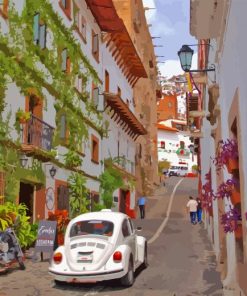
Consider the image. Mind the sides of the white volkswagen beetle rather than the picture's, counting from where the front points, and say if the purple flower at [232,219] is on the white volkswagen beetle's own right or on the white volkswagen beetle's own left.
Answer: on the white volkswagen beetle's own right

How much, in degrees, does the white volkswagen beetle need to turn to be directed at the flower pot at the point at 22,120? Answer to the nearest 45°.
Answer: approximately 90° to its left

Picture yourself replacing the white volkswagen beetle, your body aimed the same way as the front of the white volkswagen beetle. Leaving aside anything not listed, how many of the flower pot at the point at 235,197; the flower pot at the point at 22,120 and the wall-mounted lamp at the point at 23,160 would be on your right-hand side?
1

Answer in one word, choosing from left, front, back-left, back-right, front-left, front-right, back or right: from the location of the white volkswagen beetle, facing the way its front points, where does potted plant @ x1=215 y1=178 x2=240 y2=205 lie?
right

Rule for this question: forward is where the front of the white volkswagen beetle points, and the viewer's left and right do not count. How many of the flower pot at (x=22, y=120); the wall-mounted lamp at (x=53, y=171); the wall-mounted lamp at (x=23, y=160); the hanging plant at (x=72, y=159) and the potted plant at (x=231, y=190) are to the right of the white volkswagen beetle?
1

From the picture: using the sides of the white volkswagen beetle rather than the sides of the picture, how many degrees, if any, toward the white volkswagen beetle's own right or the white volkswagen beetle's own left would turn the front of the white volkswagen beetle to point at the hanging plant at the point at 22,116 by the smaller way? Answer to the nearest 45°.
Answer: approximately 90° to the white volkswagen beetle's own left

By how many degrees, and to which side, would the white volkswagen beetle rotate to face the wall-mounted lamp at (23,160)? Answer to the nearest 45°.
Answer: approximately 90° to its left

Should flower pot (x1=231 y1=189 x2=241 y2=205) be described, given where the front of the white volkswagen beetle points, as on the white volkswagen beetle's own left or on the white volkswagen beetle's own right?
on the white volkswagen beetle's own right

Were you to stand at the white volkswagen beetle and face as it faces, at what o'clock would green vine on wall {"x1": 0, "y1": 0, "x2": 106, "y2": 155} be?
The green vine on wall is roughly at 10 o'clock from the white volkswagen beetle.

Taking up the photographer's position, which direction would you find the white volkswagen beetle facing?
facing away from the viewer and to the right of the viewer

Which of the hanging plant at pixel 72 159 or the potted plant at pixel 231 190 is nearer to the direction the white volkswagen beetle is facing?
the hanging plant

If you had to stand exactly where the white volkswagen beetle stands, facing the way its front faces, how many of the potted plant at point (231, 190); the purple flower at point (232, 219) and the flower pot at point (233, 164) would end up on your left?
0

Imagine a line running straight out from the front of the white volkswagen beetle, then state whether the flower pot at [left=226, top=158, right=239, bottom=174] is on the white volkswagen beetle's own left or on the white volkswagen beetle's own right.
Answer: on the white volkswagen beetle's own right
